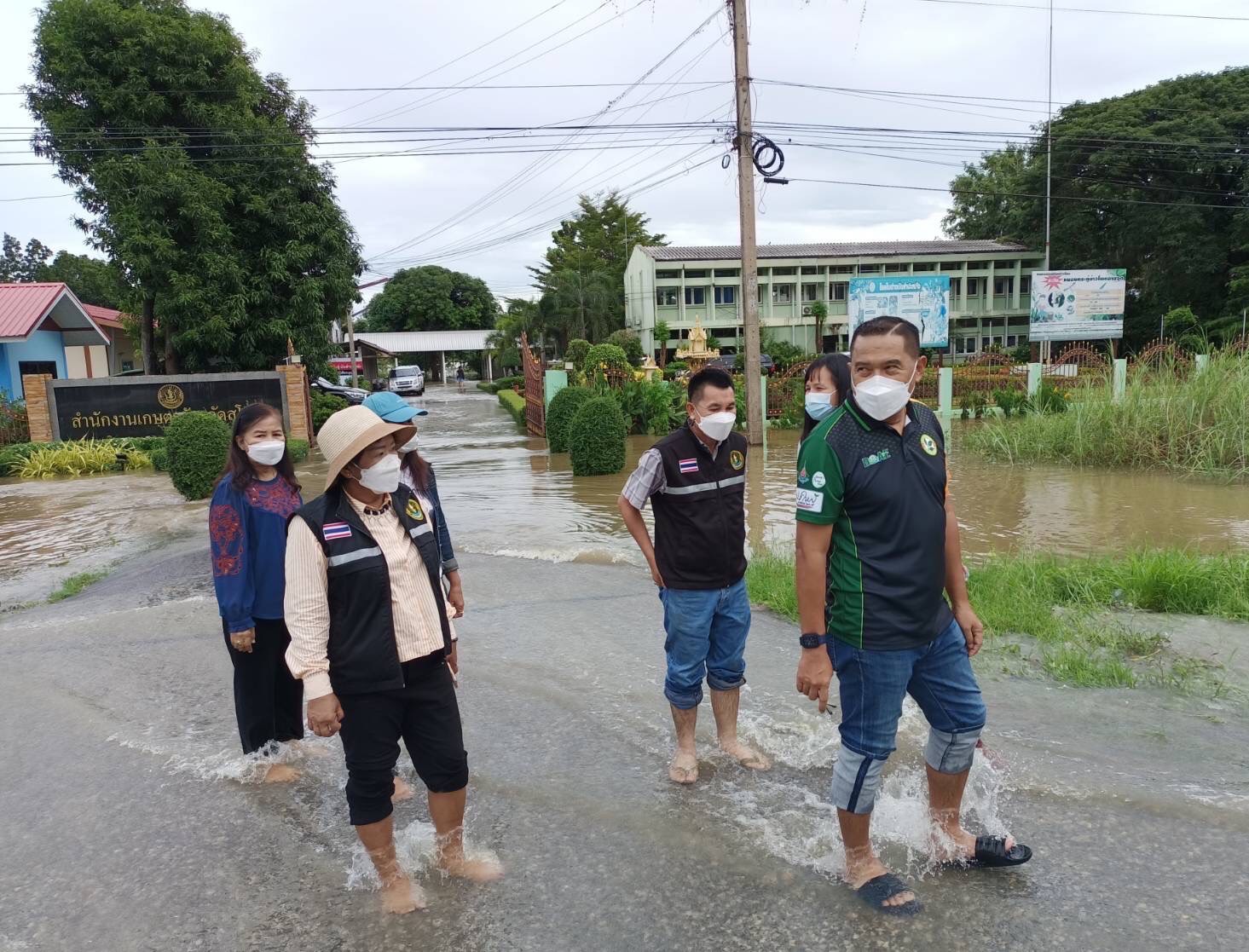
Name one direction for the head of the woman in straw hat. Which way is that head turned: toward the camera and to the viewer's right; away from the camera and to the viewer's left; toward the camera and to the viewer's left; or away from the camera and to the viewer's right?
toward the camera and to the viewer's right

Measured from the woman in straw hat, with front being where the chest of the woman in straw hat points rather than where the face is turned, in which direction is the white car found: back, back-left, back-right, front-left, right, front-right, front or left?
back-left

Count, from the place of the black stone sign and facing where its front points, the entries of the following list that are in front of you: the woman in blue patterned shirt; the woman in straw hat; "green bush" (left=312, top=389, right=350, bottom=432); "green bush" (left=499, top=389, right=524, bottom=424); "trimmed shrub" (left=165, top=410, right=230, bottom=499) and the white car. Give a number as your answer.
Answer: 3

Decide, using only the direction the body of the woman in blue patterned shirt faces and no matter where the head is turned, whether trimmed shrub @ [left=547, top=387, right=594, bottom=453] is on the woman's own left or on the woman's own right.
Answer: on the woman's own left

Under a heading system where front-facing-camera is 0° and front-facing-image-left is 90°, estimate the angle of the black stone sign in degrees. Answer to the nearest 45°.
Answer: approximately 0°

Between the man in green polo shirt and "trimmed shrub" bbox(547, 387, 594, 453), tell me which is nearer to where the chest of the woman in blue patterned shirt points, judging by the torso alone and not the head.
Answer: the man in green polo shirt

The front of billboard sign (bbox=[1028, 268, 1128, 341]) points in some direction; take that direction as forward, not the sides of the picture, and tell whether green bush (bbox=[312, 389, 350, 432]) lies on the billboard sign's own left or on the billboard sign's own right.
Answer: on the billboard sign's own right

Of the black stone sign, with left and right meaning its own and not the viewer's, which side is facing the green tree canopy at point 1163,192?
left

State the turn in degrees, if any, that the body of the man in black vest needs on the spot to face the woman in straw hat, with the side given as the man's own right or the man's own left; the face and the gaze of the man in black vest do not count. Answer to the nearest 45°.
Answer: approximately 90° to the man's own right
